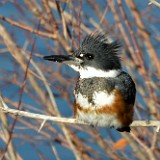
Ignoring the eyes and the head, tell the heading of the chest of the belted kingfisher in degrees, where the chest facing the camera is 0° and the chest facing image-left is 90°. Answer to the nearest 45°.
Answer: approximately 45°
